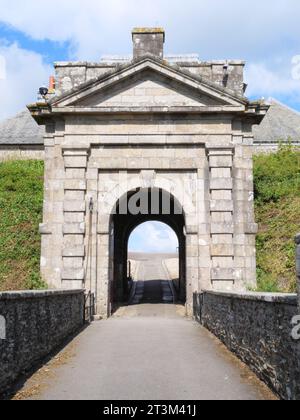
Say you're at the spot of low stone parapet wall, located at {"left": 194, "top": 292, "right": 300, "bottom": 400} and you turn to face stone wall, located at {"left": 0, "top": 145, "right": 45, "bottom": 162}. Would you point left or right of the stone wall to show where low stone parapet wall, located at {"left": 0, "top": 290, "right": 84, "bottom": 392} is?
left

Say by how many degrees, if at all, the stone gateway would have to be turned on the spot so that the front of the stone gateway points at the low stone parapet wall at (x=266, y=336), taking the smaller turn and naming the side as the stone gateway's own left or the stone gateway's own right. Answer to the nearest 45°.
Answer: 0° — it already faces it

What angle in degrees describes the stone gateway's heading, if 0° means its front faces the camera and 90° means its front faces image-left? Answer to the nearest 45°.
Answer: approximately 0°

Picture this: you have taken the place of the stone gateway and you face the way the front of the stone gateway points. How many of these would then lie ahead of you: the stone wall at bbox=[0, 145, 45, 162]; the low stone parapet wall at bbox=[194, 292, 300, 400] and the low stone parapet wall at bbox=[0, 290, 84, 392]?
2

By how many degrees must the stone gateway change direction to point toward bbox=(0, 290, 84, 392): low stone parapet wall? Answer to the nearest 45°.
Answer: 0° — it already faces it

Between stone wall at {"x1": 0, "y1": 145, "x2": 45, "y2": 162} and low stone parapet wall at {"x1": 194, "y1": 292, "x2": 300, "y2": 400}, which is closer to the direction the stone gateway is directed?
the low stone parapet wall

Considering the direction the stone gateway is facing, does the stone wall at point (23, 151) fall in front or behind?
behind
